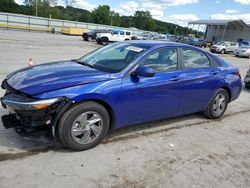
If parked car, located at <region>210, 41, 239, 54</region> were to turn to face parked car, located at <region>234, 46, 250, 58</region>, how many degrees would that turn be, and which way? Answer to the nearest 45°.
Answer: approximately 90° to its left

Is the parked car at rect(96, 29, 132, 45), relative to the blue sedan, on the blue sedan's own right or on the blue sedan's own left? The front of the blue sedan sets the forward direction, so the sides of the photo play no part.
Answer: on the blue sedan's own right

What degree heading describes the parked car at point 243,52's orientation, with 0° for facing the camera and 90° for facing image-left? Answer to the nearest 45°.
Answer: approximately 45°

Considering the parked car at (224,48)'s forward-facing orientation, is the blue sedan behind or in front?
in front

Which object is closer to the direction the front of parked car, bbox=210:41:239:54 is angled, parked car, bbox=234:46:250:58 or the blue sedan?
the blue sedan

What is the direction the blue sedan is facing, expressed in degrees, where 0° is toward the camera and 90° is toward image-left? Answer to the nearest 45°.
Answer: approximately 45°

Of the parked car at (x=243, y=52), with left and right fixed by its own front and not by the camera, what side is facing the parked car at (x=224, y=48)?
right

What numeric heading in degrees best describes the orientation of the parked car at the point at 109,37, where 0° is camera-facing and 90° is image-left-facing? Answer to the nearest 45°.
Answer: approximately 45°

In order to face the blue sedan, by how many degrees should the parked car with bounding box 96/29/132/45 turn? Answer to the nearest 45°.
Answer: approximately 45° to its left
